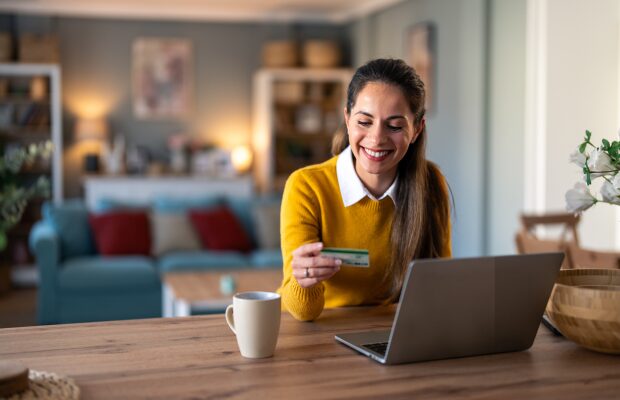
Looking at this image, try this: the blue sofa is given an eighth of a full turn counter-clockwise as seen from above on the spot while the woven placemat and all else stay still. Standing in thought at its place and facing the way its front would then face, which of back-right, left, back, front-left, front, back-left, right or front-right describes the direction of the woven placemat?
front-right

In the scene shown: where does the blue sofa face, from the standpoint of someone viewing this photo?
facing the viewer

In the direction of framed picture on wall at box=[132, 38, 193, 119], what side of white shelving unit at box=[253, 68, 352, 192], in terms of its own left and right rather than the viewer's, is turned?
right

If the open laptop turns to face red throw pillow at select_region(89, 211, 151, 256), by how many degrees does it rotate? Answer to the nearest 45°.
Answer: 0° — it already faces it

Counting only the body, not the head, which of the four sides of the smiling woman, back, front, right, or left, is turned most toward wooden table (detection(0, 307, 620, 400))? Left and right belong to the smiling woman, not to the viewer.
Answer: front

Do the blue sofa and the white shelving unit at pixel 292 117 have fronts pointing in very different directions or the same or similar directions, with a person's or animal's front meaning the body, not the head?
same or similar directions

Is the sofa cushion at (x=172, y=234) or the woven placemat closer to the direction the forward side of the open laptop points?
the sofa cushion

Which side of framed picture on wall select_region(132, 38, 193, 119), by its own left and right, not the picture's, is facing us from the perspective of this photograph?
front

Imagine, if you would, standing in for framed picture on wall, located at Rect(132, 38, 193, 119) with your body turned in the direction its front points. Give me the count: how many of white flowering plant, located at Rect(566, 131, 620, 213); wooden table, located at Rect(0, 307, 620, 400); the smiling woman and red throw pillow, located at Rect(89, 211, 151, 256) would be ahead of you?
4

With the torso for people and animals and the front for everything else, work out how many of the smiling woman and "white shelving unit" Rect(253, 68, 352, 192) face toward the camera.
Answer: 2

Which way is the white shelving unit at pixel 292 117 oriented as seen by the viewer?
toward the camera

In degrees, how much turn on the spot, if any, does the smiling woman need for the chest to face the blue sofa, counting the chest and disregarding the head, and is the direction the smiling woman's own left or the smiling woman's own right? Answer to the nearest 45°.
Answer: approximately 135° to the smiling woman's own right

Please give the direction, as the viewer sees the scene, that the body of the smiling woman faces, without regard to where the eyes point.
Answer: toward the camera

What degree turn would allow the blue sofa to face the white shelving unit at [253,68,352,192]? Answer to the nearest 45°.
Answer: approximately 135° to its left

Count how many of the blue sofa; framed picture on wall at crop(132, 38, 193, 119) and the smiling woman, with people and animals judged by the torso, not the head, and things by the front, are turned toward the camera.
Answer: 3

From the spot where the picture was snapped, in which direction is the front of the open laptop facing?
facing away from the viewer and to the left of the viewer

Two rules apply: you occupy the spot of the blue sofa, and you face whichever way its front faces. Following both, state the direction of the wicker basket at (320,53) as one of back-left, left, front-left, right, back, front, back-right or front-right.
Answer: back-left

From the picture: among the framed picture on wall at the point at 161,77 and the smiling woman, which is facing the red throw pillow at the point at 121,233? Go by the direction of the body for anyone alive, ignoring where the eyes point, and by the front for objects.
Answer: the framed picture on wall
